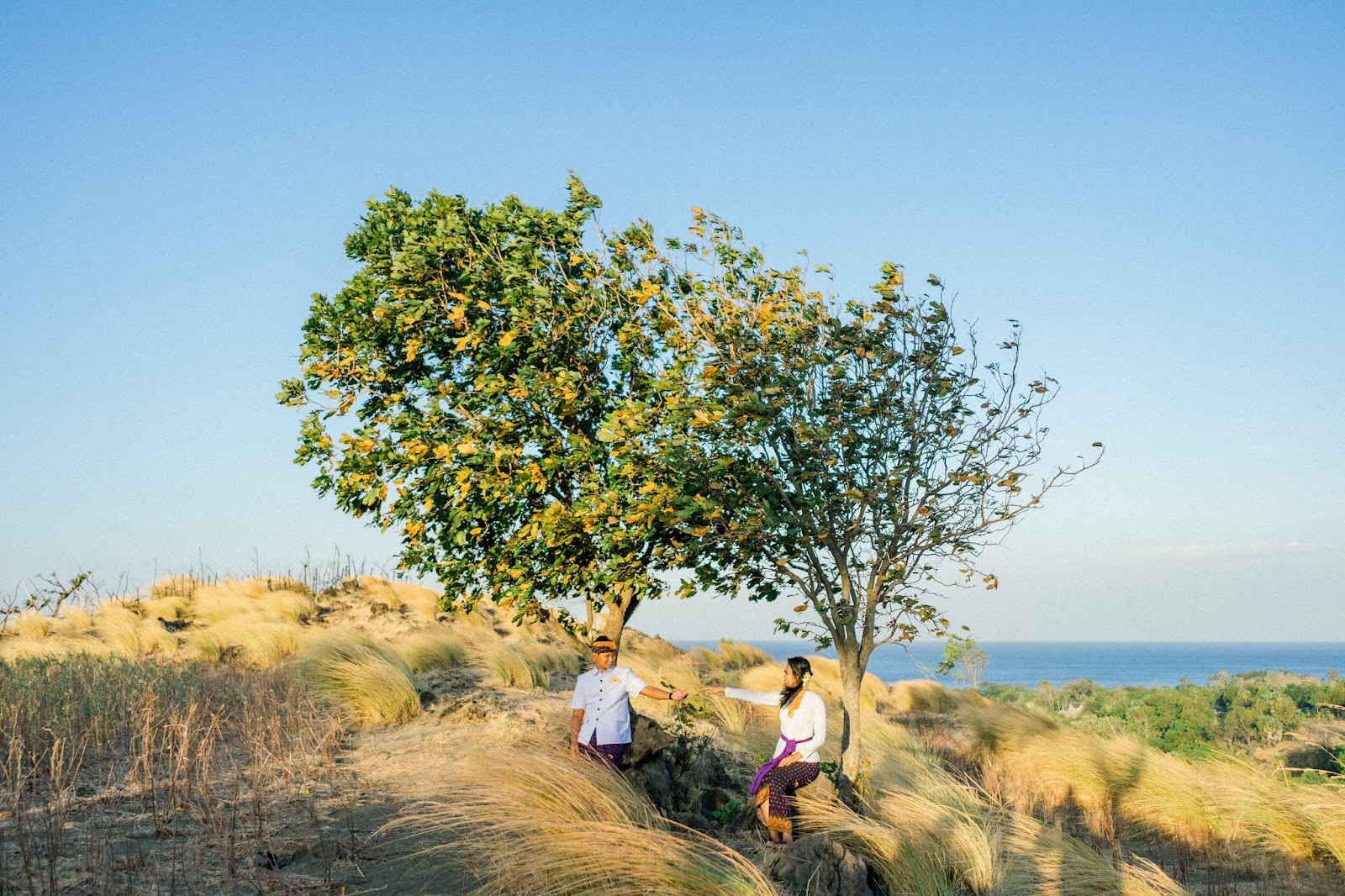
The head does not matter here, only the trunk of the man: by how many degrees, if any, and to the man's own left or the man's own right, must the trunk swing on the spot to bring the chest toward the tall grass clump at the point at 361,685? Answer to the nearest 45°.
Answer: approximately 135° to the man's own right

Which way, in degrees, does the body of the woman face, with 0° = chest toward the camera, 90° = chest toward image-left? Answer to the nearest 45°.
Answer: approximately 45°

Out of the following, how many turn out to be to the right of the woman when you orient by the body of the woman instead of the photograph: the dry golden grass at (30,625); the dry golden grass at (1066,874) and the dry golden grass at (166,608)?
2

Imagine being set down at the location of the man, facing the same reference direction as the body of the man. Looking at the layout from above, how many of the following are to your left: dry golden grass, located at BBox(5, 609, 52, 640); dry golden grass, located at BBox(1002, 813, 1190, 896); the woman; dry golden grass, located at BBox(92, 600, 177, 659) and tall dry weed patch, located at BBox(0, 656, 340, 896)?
2

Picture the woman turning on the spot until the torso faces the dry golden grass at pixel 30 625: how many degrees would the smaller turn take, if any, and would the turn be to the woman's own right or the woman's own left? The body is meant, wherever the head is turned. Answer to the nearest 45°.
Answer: approximately 90° to the woman's own right

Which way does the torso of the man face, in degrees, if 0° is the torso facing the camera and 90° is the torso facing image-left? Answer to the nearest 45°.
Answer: approximately 0°

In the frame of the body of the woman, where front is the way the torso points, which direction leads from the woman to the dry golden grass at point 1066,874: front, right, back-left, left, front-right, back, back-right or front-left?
back-left

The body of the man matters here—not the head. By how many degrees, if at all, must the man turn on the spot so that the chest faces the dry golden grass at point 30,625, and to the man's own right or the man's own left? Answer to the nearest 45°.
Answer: approximately 135° to the man's own right

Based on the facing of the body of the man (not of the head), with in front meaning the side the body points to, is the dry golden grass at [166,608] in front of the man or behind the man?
behind

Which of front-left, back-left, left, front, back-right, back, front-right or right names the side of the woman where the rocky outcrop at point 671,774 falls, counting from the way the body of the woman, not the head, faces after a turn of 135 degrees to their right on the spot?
front-left
